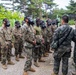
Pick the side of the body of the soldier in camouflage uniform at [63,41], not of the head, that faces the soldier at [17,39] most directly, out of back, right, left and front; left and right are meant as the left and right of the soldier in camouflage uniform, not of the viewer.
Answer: left

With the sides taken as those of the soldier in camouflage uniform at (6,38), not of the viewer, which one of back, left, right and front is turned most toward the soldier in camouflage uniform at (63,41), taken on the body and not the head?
front

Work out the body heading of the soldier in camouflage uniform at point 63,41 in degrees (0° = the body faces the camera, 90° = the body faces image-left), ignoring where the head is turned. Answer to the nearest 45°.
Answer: approximately 135°

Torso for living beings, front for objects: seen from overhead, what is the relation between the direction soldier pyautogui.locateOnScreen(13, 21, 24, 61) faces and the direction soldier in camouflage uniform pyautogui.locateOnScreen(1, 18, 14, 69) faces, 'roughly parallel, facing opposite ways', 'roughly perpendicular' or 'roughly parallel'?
roughly parallel

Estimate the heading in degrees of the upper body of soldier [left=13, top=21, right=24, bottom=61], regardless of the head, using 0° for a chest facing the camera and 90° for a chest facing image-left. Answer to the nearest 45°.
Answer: approximately 315°

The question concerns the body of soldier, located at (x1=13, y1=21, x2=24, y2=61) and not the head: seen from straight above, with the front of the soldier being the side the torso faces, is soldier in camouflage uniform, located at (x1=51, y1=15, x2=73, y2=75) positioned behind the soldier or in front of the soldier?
in front

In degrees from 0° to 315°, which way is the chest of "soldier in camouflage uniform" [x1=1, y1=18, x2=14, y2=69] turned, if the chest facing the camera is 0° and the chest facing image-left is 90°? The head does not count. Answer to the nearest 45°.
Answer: approximately 315°

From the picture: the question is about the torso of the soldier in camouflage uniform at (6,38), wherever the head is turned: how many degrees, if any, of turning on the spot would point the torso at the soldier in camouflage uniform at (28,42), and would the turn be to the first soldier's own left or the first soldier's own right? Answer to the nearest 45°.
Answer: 0° — they already face them

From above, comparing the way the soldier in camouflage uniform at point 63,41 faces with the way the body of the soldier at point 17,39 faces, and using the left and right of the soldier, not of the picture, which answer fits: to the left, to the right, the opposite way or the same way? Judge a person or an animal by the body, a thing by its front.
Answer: the opposite way

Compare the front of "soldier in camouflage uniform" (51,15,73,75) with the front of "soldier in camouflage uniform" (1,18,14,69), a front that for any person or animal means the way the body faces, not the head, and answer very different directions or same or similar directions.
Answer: very different directions

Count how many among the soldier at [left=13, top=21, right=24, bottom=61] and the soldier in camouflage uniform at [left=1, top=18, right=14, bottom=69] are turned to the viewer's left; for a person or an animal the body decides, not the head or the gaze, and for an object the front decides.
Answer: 0

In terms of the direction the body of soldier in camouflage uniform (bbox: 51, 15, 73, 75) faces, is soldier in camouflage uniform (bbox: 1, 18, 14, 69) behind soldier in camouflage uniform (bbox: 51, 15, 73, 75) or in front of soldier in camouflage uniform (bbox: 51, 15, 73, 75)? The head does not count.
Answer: in front
